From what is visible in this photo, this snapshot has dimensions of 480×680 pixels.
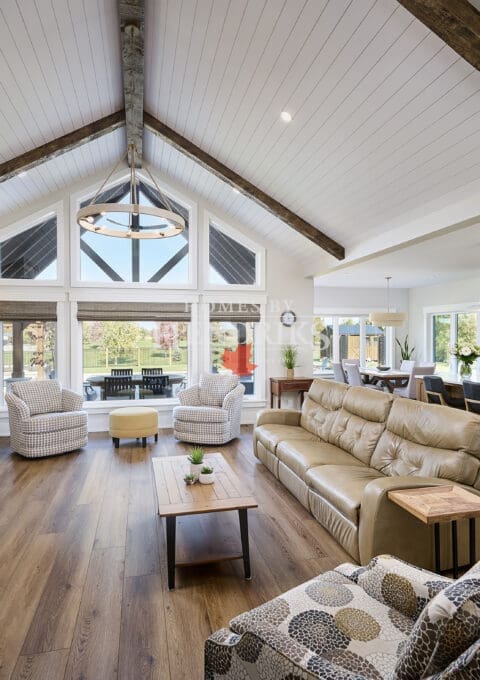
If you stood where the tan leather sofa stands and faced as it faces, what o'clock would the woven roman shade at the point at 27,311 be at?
The woven roman shade is roughly at 2 o'clock from the tan leather sofa.

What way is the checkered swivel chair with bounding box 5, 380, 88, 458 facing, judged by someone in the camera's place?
facing the viewer and to the right of the viewer

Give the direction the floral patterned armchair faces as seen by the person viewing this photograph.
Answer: facing away from the viewer and to the left of the viewer

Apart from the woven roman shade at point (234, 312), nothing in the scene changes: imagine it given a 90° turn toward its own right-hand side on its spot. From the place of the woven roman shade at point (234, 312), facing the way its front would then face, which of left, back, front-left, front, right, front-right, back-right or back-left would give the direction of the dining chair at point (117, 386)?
front

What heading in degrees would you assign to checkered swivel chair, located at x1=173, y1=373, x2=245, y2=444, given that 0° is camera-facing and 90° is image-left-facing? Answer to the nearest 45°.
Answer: approximately 45°

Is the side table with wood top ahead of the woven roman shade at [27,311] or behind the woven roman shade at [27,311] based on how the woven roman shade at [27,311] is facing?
ahead

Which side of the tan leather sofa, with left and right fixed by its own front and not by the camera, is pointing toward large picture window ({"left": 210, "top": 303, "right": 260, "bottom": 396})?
right

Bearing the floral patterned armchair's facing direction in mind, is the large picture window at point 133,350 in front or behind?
in front

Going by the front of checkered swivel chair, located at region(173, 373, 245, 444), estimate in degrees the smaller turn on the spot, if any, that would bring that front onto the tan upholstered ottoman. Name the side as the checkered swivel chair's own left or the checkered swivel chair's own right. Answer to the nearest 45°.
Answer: approximately 45° to the checkered swivel chair's own right

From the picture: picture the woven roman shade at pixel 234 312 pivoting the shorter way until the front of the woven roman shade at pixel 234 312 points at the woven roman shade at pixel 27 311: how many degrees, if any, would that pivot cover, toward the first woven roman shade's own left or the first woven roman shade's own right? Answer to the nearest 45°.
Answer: approximately 90° to the first woven roman shade's own right

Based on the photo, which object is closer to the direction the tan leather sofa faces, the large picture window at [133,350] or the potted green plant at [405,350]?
the large picture window

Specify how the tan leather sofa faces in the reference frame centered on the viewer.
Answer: facing the viewer and to the left of the viewer

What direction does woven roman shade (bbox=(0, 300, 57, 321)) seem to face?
toward the camera
